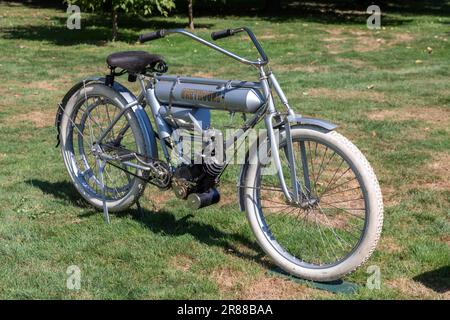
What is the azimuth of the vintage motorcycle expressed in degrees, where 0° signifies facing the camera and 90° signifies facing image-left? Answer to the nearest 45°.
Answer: approximately 315°

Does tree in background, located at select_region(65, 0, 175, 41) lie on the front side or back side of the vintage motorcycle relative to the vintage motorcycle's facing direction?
on the back side
